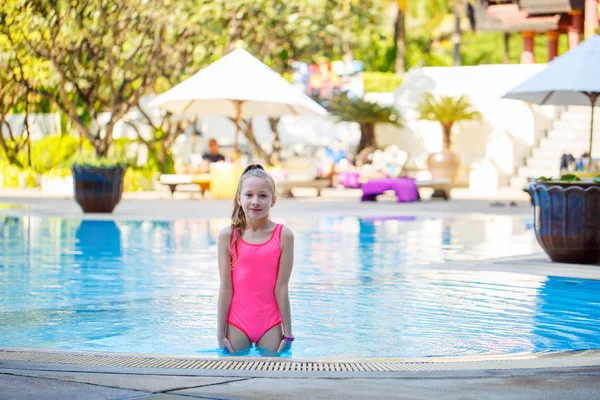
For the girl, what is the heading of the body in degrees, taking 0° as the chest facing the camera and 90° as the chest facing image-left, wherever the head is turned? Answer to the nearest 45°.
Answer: approximately 0°

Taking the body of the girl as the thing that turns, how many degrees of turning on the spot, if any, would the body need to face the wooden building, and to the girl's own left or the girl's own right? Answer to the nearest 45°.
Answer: approximately 180°

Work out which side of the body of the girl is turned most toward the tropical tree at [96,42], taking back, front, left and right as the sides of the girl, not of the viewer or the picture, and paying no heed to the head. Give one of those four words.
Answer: back

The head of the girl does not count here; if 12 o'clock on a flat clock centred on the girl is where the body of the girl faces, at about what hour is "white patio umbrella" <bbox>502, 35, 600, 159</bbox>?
The white patio umbrella is roughly at 7 o'clock from the girl.

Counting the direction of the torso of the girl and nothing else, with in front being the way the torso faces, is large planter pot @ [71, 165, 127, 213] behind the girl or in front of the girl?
behind

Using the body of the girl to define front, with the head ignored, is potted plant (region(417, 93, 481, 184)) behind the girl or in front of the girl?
behind

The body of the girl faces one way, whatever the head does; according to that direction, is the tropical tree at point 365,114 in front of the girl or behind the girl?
behind

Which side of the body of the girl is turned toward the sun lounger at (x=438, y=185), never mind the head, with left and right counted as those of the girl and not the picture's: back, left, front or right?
back

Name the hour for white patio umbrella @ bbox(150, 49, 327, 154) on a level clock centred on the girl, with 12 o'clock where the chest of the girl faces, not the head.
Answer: The white patio umbrella is roughly at 6 o'clock from the girl.

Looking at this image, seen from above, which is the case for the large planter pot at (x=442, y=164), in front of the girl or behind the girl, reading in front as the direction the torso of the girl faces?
behind
